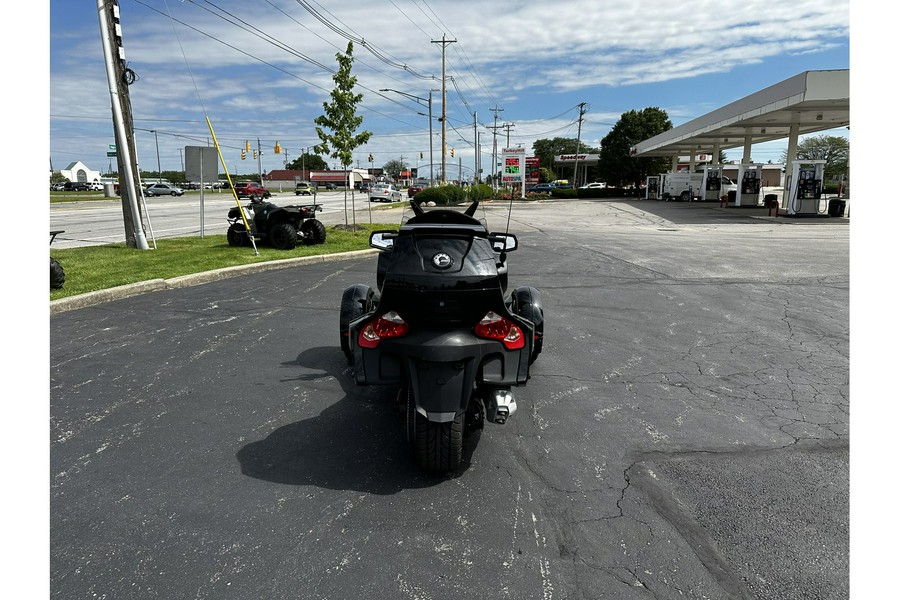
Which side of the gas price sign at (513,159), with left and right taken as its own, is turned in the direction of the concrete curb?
front

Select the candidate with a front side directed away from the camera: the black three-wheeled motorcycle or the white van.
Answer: the black three-wheeled motorcycle

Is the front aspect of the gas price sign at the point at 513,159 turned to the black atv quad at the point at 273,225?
yes

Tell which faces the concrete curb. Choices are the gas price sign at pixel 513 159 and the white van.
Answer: the gas price sign

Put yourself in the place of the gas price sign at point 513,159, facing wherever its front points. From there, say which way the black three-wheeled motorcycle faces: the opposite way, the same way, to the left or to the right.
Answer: the opposite way

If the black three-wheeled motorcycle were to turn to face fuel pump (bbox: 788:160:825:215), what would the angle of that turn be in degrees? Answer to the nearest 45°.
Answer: approximately 45° to its right

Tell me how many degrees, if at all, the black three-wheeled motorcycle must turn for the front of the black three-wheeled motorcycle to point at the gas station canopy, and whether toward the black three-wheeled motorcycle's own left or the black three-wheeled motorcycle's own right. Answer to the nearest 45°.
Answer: approximately 45° to the black three-wheeled motorcycle's own right

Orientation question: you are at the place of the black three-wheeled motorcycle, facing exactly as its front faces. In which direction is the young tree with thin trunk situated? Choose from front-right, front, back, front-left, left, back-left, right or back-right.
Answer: front

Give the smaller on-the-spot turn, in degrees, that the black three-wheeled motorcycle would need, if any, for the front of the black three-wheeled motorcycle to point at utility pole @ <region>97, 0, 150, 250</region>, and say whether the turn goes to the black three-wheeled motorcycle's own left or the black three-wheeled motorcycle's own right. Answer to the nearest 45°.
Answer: approximately 45° to the black three-wheeled motorcycle's own left

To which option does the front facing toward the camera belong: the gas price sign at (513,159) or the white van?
the gas price sign

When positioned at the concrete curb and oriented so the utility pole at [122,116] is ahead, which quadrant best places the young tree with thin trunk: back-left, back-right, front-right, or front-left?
front-right

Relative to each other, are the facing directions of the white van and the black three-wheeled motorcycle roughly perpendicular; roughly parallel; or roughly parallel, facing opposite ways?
roughly perpendicular

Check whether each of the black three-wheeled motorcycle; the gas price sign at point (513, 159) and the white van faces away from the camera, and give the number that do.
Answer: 1

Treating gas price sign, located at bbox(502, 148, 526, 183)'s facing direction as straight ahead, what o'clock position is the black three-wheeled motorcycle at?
The black three-wheeled motorcycle is roughly at 12 o'clock from the gas price sign.

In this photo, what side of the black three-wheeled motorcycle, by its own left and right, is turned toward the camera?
back

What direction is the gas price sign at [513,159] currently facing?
toward the camera
